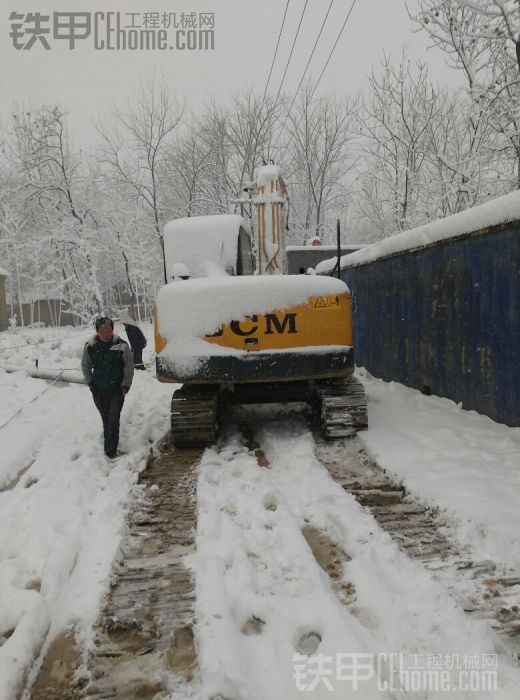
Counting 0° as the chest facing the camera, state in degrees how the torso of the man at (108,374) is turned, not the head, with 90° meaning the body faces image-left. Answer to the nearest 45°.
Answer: approximately 0°

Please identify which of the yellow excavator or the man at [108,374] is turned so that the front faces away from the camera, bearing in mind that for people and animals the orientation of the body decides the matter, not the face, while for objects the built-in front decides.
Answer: the yellow excavator

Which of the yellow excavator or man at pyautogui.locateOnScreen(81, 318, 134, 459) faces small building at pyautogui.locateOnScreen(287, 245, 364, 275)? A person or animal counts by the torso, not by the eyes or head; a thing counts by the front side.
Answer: the yellow excavator

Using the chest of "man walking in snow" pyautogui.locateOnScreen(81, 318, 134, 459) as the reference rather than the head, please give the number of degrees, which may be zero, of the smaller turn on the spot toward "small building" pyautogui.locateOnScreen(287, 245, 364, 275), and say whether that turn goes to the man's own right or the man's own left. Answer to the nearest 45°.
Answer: approximately 135° to the man's own left

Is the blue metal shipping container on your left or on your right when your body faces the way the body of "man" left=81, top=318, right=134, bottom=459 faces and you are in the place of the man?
on your left

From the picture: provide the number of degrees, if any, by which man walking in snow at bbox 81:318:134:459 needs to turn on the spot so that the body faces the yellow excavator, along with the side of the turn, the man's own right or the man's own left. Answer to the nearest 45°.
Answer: approximately 90° to the man's own left

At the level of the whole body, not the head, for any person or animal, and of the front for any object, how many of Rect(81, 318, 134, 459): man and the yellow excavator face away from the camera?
1

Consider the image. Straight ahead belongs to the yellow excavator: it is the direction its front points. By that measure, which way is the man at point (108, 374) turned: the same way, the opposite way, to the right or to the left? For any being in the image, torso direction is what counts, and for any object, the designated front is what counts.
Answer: the opposite way

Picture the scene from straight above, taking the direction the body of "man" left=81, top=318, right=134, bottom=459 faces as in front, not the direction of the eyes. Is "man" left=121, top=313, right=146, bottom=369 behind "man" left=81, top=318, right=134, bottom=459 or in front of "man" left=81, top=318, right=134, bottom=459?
behind

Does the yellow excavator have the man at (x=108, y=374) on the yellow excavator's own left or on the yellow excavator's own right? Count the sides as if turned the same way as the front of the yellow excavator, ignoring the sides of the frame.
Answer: on the yellow excavator's own left

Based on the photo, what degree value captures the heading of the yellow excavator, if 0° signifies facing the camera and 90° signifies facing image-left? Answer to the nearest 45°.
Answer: approximately 180°
